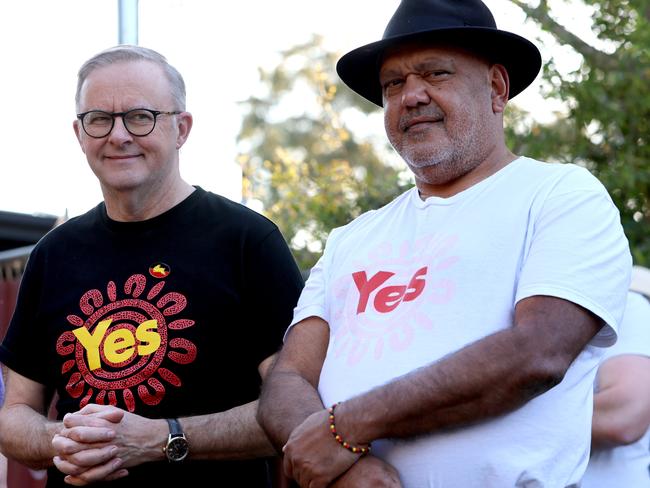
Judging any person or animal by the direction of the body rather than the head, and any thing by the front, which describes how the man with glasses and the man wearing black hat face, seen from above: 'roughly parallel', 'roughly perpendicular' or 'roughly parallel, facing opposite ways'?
roughly parallel

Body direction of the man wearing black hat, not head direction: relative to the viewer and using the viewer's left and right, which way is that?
facing the viewer and to the left of the viewer

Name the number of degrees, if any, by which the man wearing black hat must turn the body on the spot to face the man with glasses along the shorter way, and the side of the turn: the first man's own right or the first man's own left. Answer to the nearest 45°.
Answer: approximately 90° to the first man's own right

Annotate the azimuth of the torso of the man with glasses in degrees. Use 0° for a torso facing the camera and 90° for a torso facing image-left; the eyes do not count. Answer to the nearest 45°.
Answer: approximately 45°

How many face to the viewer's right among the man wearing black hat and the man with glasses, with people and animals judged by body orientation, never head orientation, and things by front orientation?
0

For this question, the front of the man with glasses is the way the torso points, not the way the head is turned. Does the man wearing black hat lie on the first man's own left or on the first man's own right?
on the first man's own left
